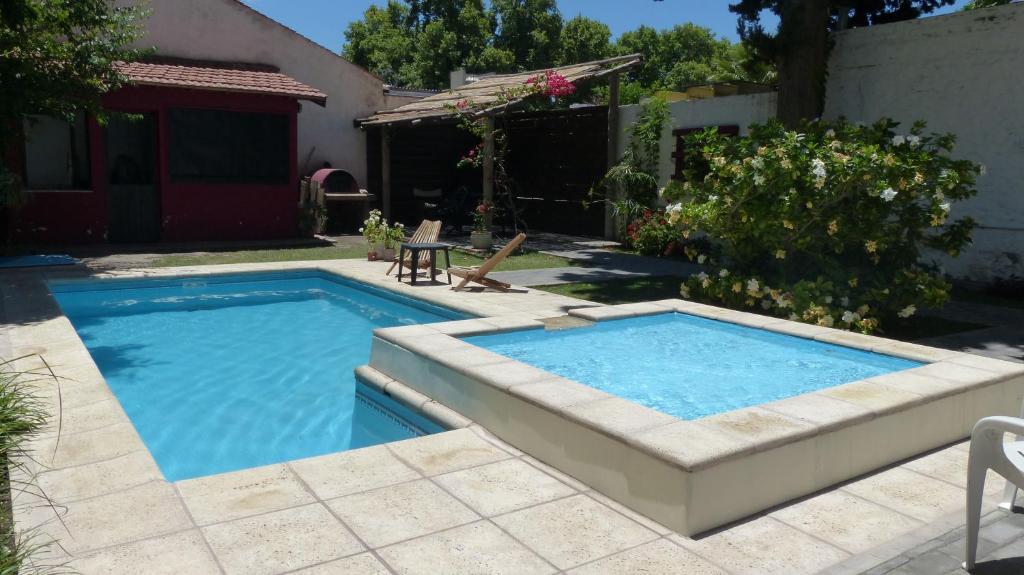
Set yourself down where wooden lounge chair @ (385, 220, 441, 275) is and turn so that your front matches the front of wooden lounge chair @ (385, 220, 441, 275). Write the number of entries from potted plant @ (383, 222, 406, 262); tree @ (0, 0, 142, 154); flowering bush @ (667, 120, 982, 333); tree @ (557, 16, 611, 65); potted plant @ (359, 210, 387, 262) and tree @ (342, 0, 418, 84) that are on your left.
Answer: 1

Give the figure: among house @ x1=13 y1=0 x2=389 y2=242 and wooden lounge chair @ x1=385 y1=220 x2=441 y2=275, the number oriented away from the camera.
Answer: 0

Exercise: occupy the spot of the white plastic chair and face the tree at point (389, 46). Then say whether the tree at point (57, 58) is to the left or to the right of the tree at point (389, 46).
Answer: left

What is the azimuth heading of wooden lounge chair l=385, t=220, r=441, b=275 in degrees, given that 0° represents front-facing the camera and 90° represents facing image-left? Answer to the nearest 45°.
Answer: approximately 45°

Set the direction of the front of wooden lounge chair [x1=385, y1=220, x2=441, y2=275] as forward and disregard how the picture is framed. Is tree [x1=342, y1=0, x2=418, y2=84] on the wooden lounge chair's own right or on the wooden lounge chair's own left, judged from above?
on the wooden lounge chair's own right

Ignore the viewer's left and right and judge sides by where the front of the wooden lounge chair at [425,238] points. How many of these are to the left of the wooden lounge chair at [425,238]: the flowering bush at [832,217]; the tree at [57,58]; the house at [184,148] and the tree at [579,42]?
1

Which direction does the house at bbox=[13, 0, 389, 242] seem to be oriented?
toward the camera

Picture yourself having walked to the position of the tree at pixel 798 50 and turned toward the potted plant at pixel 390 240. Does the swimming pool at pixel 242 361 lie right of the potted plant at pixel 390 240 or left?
left

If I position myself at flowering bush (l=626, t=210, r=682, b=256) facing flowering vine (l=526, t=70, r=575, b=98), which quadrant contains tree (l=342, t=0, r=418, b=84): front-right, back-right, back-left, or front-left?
front-right

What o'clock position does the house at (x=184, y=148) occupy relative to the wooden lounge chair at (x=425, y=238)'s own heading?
The house is roughly at 3 o'clock from the wooden lounge chair.

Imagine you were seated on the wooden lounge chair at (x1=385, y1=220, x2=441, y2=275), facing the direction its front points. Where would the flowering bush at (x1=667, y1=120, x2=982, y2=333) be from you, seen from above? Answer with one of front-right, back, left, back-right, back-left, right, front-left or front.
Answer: left

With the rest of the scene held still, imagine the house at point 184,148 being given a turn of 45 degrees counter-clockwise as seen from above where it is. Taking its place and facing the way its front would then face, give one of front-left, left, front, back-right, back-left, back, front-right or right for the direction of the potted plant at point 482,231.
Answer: front

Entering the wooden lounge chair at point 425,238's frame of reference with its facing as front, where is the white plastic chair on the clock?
The white plastic chair is roughly at 10 o'clock from the wooden lounge chair.

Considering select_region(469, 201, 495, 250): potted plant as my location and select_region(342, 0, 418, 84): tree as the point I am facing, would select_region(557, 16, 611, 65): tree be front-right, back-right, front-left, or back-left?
front-right

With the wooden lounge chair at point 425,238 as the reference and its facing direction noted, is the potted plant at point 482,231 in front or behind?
behind

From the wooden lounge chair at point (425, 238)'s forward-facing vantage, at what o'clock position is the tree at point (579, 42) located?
The tree is roughly at 5 o'clock from the wooden lounge chair.

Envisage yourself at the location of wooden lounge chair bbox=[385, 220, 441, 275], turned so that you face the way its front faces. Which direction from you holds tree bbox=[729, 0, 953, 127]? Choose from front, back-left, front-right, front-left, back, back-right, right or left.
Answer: back-left

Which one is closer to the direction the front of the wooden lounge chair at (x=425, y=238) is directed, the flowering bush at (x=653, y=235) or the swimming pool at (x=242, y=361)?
the swimming pool

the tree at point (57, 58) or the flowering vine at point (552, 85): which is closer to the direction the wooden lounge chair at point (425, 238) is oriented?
the tree
